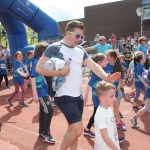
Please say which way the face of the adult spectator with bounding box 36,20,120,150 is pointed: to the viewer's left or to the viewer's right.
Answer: to the viewer's right

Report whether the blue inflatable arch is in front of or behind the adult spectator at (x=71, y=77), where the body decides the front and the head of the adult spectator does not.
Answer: behind

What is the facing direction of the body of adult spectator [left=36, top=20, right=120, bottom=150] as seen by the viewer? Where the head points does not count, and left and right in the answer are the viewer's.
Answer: facing the viewer and to the right of the viewer
